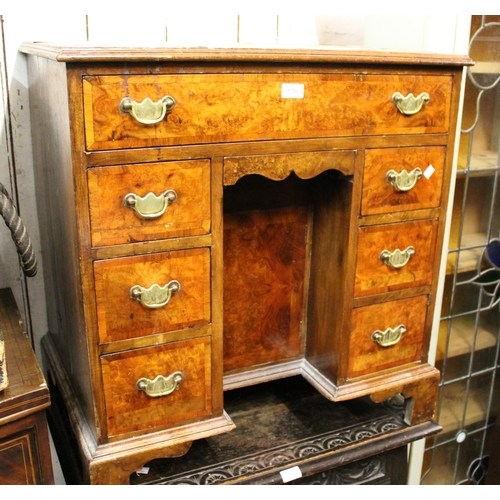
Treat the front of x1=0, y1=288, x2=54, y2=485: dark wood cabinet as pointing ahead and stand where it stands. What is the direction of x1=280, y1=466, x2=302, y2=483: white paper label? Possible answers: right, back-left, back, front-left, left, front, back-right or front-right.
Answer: front-left

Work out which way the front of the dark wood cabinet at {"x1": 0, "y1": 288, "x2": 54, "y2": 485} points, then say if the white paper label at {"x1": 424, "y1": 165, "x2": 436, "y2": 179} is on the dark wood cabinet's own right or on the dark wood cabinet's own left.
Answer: on the dark wood cabinet's own left

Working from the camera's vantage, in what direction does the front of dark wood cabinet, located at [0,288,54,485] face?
facing the viewer and to the right of the viewer

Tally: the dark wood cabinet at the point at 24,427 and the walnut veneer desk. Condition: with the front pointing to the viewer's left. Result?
0

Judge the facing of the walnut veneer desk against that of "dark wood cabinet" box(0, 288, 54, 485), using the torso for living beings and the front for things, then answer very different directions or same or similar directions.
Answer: same or similar directions
